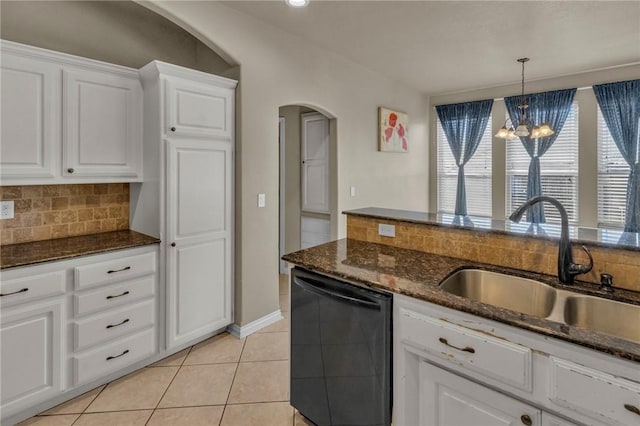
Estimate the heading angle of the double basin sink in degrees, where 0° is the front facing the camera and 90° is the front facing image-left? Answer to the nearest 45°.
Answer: approximately 45°

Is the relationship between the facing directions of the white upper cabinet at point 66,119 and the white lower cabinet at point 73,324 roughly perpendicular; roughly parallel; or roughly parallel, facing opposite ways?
roughly parallel

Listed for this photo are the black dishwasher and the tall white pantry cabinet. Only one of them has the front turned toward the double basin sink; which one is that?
the tall white pantry cabinet

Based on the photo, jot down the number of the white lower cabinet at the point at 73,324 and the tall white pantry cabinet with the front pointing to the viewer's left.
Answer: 0

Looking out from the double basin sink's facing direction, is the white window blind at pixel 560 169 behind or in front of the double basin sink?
behind

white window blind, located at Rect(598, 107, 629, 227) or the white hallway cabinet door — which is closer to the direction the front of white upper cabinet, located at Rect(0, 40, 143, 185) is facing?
the white window blind

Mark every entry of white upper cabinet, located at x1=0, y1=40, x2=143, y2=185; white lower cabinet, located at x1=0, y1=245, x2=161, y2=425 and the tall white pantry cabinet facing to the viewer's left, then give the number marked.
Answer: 0

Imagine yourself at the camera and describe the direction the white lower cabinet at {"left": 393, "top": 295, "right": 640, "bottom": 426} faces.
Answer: facing the viewer and to the left of the viewer

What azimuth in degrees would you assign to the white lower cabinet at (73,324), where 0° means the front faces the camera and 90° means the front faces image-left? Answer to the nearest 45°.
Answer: approximately 315°

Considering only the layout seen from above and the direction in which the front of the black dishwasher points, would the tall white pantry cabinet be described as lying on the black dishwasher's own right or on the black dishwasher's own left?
on the black dishwasher's own right

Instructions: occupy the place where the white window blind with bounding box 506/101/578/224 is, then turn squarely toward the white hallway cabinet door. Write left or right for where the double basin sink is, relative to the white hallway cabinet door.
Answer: left

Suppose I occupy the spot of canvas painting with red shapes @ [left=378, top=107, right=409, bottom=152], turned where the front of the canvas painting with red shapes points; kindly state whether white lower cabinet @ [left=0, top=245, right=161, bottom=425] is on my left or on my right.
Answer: on my right
